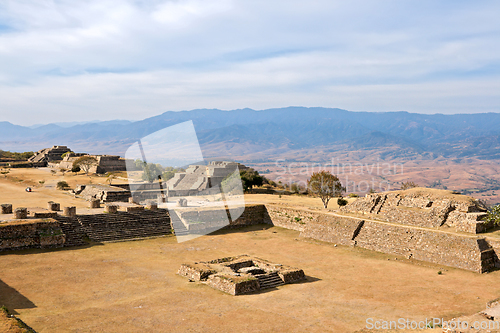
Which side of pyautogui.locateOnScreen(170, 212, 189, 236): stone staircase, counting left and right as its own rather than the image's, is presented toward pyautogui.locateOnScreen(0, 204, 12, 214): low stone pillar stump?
right

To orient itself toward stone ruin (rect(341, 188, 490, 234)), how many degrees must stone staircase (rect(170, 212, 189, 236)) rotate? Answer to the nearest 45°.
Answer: approximately 90° to its left

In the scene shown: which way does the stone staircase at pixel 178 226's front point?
toward the camera

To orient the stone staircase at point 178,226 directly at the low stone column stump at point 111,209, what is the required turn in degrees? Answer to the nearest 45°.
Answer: approximately 90° to its right

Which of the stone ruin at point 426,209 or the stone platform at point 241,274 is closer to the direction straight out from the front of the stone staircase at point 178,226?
the stone platform

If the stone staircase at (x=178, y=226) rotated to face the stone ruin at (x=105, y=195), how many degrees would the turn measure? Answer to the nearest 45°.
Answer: approximately 135° to its right

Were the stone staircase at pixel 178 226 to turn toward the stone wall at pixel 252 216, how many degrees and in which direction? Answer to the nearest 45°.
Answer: approximately 135° to its left

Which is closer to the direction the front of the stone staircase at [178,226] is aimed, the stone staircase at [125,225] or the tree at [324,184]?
the stone staircase

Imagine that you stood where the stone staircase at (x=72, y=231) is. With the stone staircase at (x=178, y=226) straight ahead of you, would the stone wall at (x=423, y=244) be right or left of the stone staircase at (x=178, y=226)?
right

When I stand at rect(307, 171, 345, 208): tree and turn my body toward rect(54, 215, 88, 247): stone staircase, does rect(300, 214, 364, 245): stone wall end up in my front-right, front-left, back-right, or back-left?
front-left

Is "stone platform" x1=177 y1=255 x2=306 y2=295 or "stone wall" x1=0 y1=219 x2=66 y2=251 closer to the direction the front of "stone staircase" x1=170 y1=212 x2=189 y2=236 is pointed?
the stone platform

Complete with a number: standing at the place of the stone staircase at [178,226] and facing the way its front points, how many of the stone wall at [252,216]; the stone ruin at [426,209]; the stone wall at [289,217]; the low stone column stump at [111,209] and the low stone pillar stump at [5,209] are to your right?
2

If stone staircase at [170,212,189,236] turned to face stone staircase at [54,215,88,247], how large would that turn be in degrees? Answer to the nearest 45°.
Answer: approximately 45° to its right
